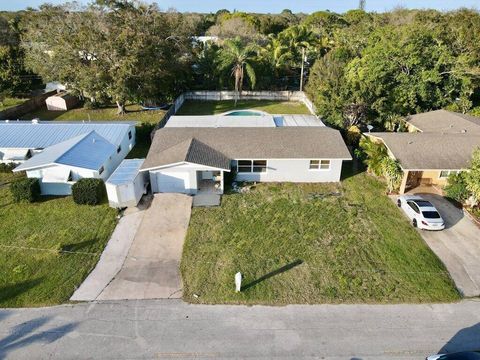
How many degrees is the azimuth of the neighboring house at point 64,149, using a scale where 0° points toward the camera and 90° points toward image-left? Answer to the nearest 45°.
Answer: approximately 0°

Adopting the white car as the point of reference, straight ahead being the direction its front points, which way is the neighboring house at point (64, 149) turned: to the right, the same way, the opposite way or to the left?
the opposite way

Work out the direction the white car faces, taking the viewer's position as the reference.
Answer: facing away from the viewer and to the left of the viewer

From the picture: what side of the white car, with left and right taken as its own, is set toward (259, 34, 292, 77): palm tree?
front

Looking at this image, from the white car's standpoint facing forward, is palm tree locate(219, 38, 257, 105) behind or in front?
in front

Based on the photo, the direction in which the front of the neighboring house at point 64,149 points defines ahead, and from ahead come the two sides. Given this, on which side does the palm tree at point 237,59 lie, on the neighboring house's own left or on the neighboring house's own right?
on the neighboring house's own left

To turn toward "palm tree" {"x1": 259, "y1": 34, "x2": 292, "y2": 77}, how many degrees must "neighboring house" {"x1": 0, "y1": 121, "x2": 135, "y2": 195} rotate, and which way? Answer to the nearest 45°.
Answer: approximately 135° to its left

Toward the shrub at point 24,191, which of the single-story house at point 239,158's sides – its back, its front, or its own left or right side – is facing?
right

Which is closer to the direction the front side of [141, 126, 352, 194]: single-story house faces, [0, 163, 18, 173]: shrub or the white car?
the white car

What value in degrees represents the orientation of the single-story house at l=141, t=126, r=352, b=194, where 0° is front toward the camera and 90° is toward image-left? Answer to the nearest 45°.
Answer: approximately 0°

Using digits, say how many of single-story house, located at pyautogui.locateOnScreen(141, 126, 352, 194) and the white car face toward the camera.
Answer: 1

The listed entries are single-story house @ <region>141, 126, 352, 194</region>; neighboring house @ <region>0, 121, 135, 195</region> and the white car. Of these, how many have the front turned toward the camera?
2
